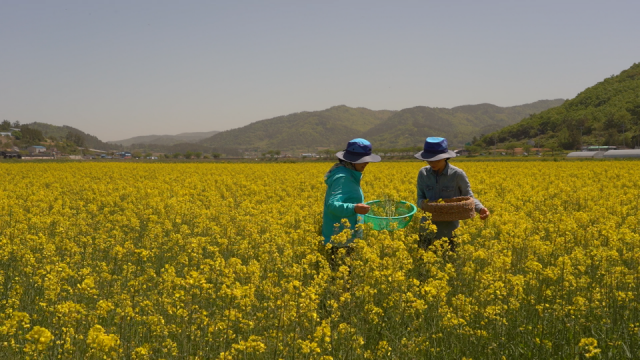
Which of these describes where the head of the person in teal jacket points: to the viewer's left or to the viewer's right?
to the viewer's right

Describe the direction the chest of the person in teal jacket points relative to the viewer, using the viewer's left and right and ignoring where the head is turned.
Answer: facing to the right of the viewer
